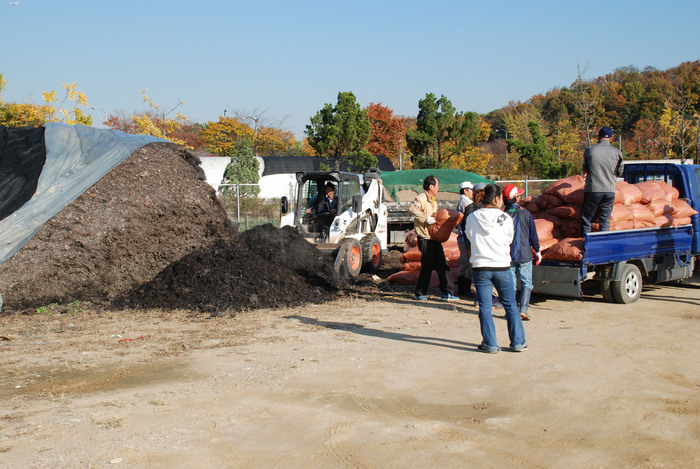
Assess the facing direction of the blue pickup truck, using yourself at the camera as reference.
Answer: facing away from the viewer and to the right of the viewer

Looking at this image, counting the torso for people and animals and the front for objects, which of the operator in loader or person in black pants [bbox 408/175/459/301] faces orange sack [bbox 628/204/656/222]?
the person in black pants

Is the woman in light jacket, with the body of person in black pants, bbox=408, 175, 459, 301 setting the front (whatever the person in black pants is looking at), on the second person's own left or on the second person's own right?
on the second person's own right

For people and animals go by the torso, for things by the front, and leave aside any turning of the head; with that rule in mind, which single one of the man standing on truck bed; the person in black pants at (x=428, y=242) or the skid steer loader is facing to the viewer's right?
the person in black pants

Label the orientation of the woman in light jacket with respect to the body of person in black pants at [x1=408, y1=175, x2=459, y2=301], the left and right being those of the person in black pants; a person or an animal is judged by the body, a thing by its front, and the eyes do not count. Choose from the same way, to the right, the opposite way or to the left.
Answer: to the left

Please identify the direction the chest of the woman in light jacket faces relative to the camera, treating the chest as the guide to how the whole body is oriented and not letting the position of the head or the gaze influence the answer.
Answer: away from the camera

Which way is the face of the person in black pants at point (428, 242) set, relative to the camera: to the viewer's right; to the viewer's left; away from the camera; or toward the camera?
to the viewer's right

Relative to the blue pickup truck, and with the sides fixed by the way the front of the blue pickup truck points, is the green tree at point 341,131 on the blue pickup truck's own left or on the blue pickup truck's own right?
on the blue pickup truck's own left

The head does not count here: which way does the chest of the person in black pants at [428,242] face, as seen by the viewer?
to the viewer's right

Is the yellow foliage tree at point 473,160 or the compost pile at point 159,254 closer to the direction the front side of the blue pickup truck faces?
the yellow foliage tree

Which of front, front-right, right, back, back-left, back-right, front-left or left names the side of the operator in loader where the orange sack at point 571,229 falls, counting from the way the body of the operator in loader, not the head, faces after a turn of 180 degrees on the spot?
right

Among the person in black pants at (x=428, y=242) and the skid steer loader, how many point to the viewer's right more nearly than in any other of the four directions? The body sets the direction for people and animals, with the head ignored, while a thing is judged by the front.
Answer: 1

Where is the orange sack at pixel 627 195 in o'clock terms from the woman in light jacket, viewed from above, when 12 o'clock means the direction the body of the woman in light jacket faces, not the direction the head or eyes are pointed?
The orange sack is roughly at 1 o'clock from the woman in light jacket.

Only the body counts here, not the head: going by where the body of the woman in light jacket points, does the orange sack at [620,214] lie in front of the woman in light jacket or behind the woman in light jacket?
in front

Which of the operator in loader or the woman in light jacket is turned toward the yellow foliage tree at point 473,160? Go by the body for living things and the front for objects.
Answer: the woman in light jacket

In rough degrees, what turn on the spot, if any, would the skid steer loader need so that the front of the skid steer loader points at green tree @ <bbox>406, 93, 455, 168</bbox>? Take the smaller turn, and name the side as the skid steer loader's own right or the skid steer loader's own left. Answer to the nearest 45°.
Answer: approximately 135° to the skid steer loader's own right
